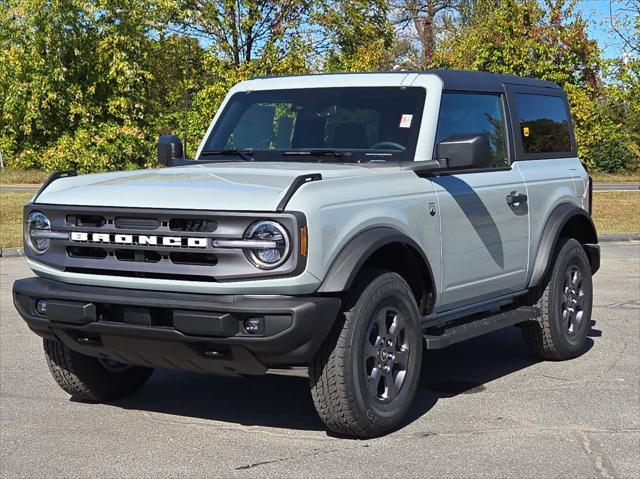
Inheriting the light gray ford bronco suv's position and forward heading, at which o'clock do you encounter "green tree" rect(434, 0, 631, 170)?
The green tree is roughly at 5 o'clock from the light gray ford bronco suv.

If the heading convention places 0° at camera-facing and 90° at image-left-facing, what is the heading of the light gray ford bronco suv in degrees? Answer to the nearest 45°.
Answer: approximately 45°
